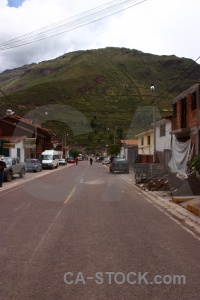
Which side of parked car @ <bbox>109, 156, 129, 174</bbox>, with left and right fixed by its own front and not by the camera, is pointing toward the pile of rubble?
back

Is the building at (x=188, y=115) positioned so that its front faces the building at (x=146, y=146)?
no

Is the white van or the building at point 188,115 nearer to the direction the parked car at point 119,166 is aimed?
the white van

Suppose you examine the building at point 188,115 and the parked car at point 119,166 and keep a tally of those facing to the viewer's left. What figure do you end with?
1

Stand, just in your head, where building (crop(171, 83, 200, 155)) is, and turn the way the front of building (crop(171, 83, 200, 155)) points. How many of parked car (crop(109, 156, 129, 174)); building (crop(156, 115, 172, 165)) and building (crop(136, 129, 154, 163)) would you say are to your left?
0

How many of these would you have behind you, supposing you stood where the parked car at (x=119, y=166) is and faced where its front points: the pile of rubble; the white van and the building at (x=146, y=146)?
1

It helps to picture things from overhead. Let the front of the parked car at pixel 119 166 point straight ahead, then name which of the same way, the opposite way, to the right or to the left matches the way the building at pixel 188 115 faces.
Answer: to the left

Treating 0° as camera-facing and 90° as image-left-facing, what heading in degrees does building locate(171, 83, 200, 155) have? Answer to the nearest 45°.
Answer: approximately 90°

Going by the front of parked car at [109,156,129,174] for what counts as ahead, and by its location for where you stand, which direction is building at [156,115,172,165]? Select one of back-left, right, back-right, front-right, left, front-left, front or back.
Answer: right

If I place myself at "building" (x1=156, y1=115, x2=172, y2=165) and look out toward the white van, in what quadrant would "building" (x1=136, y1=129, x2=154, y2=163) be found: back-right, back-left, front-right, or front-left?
front-right

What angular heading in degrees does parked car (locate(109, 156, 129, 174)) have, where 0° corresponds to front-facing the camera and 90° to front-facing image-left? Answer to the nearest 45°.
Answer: approximately 180°
